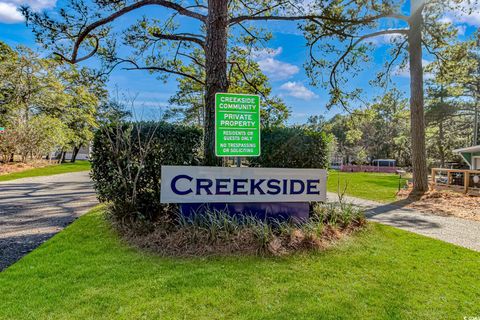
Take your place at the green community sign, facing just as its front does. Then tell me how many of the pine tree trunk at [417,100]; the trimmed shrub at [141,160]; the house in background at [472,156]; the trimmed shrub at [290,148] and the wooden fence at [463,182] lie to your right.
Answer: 1

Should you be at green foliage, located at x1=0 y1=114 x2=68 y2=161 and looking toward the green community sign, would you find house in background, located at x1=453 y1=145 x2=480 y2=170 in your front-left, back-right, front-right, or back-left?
front-left

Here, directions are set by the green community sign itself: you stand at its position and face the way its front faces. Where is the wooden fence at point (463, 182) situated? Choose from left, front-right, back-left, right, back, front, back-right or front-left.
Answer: back-left

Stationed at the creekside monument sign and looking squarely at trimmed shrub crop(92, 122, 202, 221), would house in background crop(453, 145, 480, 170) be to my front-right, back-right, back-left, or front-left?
back-right

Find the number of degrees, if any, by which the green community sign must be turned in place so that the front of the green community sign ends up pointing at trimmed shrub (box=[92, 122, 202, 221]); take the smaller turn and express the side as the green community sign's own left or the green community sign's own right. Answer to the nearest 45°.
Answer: approximately 90° to the green community sign's own right

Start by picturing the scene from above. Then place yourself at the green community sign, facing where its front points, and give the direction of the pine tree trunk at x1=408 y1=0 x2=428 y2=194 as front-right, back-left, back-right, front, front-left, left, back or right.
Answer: back-left

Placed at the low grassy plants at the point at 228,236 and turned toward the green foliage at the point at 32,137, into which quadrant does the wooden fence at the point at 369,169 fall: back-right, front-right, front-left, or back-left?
front-right

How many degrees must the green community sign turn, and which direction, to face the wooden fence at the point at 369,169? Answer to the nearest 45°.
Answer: approximately 135° to its left

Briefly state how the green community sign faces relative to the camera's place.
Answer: facing the viewer

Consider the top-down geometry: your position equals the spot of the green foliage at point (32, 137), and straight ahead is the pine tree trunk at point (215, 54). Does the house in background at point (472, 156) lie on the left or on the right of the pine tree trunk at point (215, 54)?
left

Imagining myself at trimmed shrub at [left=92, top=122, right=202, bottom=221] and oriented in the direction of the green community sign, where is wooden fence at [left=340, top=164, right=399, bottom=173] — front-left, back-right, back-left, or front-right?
front-left
